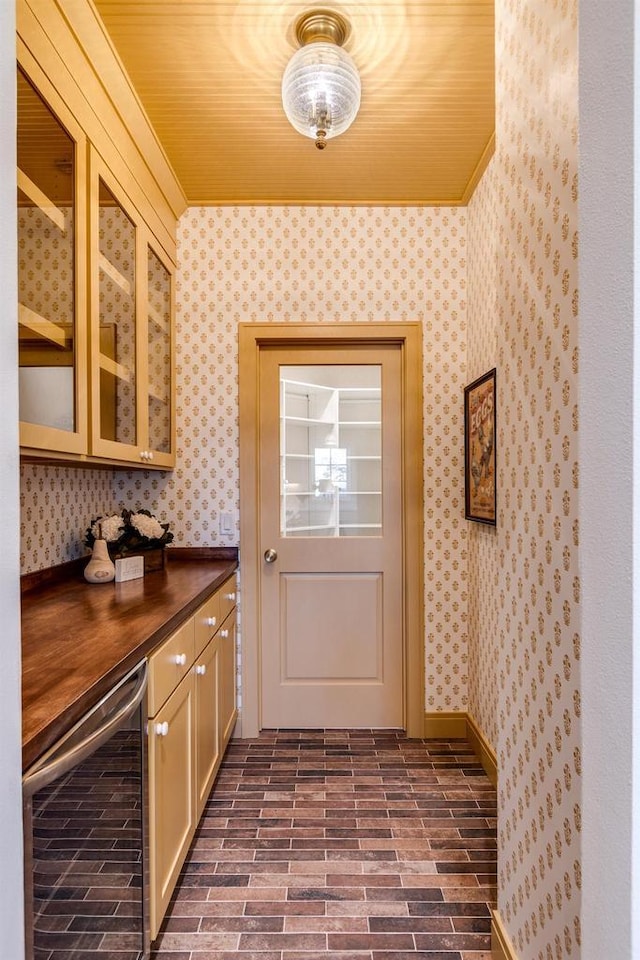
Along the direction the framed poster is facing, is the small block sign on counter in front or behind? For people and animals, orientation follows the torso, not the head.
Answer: in front

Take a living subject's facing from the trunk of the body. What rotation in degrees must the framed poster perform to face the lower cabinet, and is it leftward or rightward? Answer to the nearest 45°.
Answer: approximately 45° to its left

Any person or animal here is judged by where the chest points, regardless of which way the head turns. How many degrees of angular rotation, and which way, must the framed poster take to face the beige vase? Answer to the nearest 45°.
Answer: approximately 45° to its left

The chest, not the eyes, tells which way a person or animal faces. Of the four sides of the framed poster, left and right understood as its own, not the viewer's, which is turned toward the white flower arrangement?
front

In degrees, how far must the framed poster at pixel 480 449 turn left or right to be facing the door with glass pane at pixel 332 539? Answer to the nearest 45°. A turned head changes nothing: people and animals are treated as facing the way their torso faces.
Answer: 0° — it already faces it

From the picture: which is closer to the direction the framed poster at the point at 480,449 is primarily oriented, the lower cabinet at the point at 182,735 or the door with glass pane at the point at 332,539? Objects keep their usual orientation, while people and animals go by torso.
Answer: the door with glass pane

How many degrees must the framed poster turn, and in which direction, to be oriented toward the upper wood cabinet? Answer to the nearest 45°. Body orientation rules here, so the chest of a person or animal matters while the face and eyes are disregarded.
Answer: approximately 45° to its left

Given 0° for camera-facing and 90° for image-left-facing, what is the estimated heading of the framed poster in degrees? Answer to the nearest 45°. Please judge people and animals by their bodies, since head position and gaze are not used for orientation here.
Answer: approximately 90°
